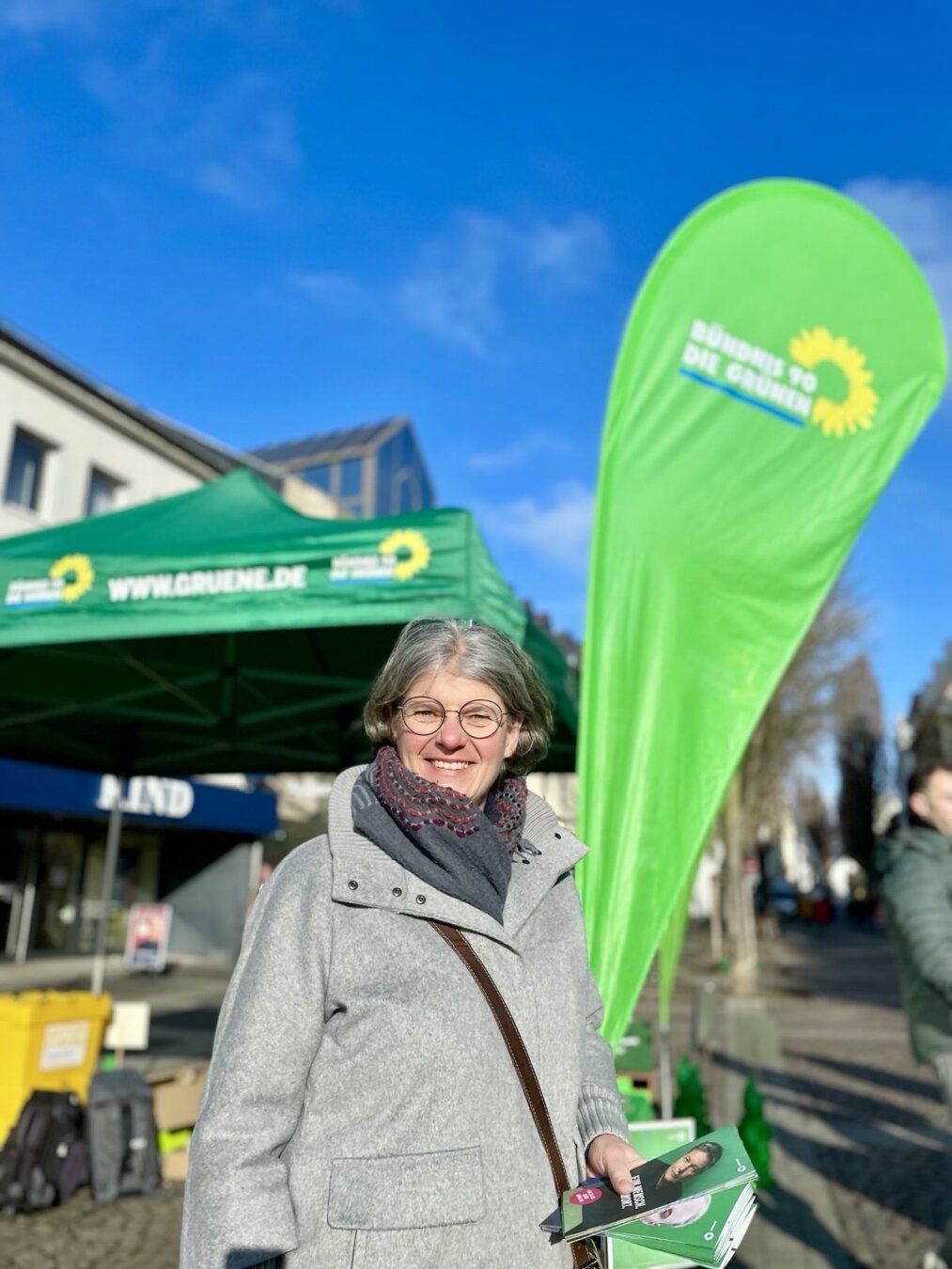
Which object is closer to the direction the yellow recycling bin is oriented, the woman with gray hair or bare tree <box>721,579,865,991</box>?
the woman with gray hair

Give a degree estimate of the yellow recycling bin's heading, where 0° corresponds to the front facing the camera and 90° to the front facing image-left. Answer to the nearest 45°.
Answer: approximately 315°

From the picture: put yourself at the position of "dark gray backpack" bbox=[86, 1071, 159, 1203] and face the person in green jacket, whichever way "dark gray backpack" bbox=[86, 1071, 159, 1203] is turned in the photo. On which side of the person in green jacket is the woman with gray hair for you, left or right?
right

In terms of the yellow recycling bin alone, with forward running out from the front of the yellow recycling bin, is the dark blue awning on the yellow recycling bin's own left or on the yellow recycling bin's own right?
on the yellow recycling bin's own left

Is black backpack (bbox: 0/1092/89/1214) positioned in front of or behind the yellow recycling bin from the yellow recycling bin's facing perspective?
in front

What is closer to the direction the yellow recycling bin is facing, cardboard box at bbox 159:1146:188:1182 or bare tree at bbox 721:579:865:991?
the cardboard box
